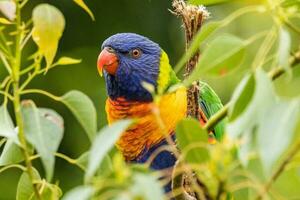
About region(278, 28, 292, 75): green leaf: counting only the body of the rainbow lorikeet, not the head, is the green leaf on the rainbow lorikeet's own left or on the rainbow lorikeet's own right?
on the rainbow lorikeet's own left

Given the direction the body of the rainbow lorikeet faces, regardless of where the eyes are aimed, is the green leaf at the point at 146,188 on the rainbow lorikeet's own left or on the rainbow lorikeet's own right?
on the rainbow lorikeet's own left

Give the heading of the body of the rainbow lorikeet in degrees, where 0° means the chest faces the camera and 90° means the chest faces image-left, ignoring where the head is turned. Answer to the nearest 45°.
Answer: approximately 45°

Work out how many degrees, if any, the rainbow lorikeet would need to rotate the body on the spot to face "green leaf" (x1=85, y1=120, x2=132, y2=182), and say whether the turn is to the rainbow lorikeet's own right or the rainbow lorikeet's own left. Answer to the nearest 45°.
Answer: approximately 45° to the rainbow lorikeet's own left
